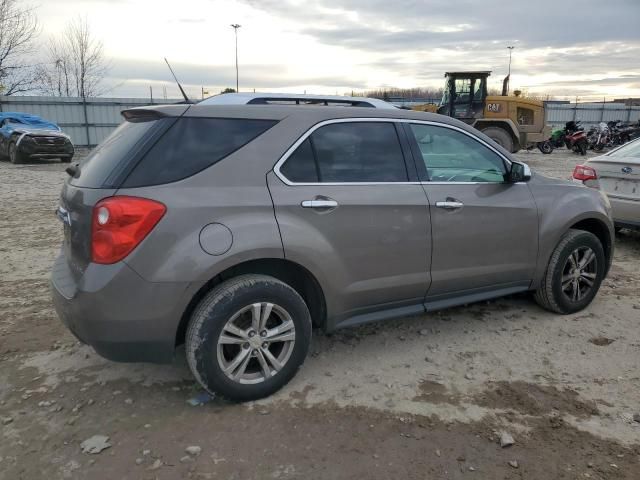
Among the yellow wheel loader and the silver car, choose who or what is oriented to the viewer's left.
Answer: the yellow wheel loader

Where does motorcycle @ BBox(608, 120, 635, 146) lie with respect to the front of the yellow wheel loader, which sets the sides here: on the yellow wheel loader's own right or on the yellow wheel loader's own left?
on the yellow wheel loader's own right

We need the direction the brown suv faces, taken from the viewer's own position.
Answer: facing away from the viewer and to the right of the viewer

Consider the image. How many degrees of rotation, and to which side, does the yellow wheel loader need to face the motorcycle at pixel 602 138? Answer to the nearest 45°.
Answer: approximately 135° to its right

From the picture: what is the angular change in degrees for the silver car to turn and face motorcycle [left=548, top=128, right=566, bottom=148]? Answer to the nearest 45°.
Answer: approximately 45° to its left

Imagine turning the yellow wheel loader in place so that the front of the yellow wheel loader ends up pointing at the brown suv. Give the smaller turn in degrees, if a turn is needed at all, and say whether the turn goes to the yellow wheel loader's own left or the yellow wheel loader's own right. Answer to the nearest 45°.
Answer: approximately 90° to the yellow wheel loader's own left

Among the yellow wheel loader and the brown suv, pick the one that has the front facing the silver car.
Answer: the brown suv

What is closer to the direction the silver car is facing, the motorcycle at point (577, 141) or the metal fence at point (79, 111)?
the motorcycle

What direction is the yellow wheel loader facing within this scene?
to the viewer's left

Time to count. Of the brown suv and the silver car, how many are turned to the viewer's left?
0

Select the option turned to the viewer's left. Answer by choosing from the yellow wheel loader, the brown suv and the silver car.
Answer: the yellow wheel loader

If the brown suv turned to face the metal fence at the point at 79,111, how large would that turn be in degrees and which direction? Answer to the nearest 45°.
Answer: approximately 90° to its left
